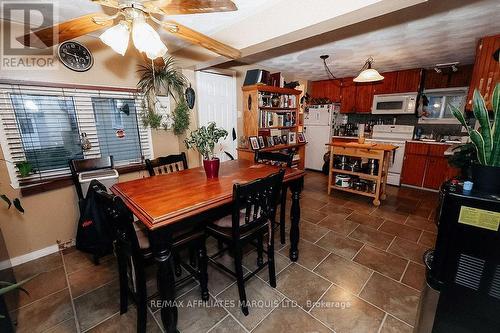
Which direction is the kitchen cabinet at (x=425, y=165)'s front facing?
toward the camera

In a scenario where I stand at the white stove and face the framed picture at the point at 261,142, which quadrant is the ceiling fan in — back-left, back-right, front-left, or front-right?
front-left

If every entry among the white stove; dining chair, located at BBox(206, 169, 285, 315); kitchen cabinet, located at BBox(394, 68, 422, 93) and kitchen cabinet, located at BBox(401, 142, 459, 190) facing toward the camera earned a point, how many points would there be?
3

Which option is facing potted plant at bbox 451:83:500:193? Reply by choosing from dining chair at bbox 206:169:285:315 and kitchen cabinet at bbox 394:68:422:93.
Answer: the kitchen cabinet

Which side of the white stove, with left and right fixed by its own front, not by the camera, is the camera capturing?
front

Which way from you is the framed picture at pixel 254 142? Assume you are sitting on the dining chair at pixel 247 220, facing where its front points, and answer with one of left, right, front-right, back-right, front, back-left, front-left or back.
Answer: front-right

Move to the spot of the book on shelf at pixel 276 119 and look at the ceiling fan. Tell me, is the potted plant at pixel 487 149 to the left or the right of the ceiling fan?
left

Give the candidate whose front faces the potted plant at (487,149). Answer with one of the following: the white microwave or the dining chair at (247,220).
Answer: the white microwave

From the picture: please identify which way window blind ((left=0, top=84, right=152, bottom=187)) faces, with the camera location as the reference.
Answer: facing the viewer and to the right of the viewer

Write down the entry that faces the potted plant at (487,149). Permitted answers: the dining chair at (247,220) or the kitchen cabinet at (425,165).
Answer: the kitchen cabinet

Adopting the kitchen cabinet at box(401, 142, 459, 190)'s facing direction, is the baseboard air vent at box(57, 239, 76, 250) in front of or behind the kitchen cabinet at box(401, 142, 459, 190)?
in front

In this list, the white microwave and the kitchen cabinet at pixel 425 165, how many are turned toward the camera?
2

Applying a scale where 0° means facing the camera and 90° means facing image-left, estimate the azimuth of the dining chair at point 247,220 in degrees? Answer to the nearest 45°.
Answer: approximately 135°

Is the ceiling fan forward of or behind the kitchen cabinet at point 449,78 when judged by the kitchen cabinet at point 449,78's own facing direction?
forward

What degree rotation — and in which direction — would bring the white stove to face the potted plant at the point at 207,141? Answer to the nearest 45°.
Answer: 0° — it already faces it
